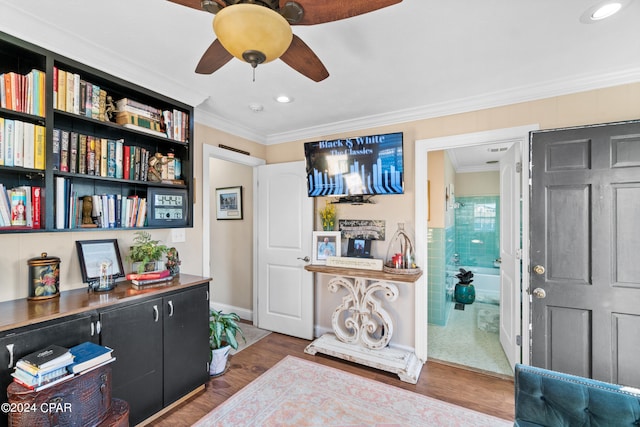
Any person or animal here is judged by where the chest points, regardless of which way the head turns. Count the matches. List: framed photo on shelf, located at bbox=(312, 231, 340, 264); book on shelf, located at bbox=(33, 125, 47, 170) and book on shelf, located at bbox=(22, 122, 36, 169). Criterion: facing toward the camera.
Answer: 3

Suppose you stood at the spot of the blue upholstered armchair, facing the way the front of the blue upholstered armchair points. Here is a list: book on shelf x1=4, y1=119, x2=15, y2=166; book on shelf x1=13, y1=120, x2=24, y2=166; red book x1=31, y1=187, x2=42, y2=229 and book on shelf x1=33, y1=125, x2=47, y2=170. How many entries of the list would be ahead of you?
4

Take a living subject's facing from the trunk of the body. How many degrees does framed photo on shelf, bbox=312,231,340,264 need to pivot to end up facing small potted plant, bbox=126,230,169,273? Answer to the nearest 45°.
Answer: approximately 45° to its right

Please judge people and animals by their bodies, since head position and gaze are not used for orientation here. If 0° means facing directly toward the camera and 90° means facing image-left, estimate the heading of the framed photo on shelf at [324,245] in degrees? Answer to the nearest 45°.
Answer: approximately 0°

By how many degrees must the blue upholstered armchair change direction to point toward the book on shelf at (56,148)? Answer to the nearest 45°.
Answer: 0° — it already faces it

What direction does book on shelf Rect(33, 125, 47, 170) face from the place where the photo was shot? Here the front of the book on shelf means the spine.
facing the viewer

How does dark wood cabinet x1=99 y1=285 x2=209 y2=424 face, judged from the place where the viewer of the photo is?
facing the viewer and to the right of the viewer

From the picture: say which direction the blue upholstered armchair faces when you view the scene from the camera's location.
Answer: facing the viewer and to the left of the viewer
